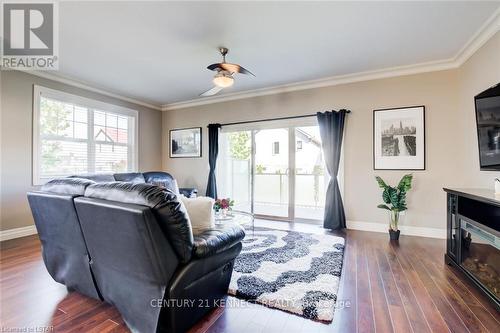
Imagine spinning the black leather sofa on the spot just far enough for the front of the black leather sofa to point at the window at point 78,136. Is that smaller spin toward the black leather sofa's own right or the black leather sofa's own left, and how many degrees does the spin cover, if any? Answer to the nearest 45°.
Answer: approximately 45° to the black leather sofa's own left

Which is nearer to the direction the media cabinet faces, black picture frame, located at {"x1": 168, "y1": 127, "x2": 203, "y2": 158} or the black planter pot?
the black picture frame

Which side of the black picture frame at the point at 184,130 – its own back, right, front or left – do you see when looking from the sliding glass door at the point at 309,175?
left

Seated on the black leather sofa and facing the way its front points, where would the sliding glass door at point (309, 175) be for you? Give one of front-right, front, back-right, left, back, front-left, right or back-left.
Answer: front

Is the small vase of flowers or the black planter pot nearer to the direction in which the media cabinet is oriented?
the small vase of flowers

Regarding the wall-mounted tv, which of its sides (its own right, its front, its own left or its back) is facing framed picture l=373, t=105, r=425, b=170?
right

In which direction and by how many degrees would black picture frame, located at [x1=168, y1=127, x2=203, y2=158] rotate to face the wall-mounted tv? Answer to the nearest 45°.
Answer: approximately 90° to its left

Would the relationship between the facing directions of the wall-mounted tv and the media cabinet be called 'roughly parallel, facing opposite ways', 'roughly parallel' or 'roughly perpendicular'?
roughly parallel

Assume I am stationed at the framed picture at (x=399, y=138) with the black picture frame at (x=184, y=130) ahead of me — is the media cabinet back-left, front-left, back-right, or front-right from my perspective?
back-left

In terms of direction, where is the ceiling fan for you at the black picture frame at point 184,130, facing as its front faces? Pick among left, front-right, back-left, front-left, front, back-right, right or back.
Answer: front-left

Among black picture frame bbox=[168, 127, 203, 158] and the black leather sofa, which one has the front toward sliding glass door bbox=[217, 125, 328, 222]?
the black leather sofa

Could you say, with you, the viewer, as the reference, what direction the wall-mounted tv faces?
facing the viewer and to the left of the viewer

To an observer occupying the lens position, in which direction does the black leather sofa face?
facing away from the viewer and to the right of the viewer

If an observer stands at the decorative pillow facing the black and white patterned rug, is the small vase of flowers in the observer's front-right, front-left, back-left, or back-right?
front-left

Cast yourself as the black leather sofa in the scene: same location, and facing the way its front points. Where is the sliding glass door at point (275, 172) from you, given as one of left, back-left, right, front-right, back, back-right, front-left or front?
front
